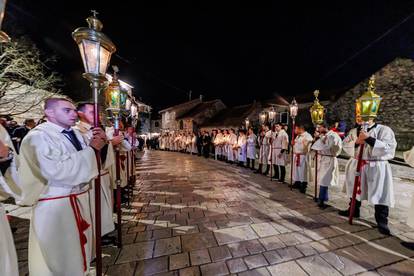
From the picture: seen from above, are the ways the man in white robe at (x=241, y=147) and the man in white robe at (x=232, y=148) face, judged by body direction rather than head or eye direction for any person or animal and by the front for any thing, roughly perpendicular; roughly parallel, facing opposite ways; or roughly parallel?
roughly parallel

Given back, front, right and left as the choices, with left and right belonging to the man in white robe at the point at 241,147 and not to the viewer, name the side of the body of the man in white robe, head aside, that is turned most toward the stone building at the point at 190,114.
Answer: right

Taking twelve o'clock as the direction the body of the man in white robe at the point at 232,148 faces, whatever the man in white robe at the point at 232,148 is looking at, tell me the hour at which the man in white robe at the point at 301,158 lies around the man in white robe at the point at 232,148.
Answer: the man in white robe at the point at 301,158 is roughly at 10 o'clock from the man in white robe at the point at 232,148.

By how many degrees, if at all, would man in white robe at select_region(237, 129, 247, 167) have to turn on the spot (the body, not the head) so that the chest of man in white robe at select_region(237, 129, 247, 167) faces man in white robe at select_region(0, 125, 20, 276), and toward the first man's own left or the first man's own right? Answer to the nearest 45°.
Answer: approximately 45° to the first man's own left

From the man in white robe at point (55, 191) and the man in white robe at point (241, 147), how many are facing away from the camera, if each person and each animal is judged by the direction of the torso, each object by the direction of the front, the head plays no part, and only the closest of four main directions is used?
0

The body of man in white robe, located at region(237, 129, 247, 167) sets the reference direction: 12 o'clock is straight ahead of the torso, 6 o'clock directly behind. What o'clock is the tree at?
The tree is roughly at 1 o'clock from the man in white robe.

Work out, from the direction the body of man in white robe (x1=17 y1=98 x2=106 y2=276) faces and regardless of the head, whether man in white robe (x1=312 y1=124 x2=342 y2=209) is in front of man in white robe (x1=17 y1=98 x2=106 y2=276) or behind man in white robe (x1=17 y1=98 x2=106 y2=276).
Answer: in front

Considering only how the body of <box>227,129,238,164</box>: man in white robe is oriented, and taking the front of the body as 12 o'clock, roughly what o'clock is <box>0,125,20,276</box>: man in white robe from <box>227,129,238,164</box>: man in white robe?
<box>0,125,20,276</box>: man in white robe is roughly at 11 o'clock from <box>227,129,238,164</box>: man in white robe.

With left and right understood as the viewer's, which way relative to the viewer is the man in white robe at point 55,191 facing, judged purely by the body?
facing the viewer and to the right of the viewer

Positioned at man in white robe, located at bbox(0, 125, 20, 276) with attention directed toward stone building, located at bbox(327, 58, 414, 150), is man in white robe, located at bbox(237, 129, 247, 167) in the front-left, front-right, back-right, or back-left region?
front-left

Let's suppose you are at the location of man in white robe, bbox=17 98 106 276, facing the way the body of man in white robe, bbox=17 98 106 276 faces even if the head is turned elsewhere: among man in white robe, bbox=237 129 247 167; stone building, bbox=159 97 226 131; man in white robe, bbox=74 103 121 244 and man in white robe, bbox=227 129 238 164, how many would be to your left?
4

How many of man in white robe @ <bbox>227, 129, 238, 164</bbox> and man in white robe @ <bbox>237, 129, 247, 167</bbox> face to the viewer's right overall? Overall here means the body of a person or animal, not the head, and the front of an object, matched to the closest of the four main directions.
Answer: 0

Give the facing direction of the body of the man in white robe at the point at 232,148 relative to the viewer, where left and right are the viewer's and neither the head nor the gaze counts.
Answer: facing the viewer and to the left of the viewer

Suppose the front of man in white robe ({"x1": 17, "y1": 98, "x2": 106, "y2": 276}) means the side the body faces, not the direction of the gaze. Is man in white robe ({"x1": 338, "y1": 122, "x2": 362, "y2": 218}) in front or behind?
in front
